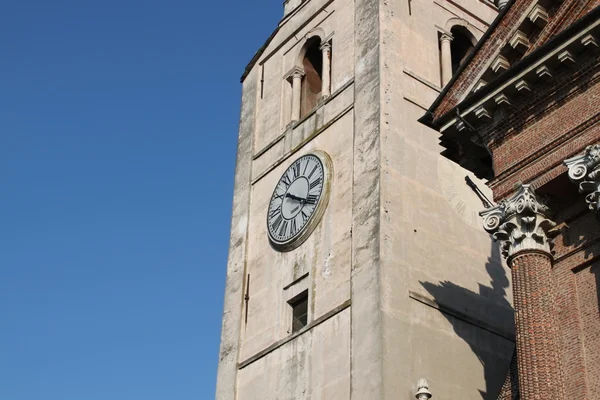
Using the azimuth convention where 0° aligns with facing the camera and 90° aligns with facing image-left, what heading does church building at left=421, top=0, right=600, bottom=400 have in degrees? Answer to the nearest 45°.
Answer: approximately 45°

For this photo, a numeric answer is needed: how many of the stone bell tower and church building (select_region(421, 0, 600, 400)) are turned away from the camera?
0

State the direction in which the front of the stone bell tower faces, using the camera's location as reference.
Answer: facing the viewer and to the left of the viewer

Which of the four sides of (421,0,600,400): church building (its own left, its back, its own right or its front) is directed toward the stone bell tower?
right

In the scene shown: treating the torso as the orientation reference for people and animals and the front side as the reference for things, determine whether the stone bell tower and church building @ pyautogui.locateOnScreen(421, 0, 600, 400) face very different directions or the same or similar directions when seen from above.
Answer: same or similar directions
